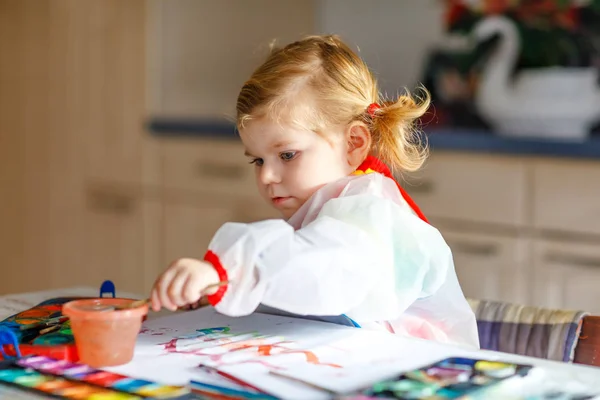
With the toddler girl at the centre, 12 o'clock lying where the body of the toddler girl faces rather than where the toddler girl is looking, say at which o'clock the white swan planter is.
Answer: The white swan planter is roughly at 4 o'clock from the toddler girl.

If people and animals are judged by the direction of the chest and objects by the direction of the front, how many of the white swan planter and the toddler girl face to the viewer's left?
2

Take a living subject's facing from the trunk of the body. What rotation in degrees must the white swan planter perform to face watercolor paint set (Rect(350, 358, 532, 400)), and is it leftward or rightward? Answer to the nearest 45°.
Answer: approximately 90° to its left

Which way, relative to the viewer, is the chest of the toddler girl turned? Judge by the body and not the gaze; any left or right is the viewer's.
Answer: facing to the left of the viewer

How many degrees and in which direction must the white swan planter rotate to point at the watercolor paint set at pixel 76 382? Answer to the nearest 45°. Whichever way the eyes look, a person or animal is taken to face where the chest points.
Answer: approximately 90° to its left

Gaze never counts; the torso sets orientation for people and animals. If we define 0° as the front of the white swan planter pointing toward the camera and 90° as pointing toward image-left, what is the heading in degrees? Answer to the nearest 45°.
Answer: approximately 90°

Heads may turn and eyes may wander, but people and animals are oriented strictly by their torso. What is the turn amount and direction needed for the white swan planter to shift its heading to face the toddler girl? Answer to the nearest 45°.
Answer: approximately 90° to its left

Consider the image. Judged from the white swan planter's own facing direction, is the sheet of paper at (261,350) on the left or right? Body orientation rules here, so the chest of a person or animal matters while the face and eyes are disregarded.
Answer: on its left

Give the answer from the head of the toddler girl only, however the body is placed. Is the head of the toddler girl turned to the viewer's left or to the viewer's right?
to the viewer's left
